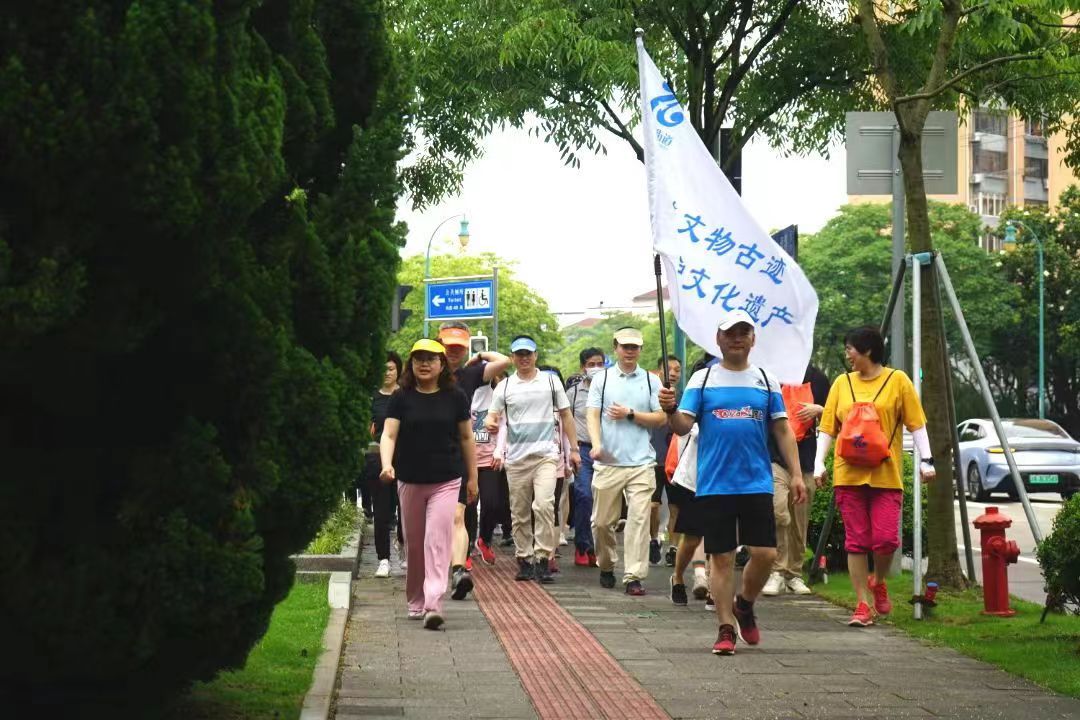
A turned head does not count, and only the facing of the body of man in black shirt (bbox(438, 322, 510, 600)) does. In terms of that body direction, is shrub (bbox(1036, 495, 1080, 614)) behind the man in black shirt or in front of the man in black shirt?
in front

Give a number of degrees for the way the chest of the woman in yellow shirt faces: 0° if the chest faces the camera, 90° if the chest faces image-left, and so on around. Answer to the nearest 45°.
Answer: approximately 0°

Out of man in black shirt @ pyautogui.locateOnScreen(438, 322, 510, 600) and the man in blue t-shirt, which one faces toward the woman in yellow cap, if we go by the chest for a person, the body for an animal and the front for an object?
the man in black shirt

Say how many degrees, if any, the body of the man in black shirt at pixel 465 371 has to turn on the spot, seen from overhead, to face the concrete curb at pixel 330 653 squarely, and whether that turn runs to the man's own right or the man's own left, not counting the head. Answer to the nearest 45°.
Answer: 0° — they already face it

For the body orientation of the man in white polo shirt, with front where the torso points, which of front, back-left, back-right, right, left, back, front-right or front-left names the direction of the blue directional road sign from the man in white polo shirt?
back

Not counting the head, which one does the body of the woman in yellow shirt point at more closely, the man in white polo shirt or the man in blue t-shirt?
the man in blue t-shirt

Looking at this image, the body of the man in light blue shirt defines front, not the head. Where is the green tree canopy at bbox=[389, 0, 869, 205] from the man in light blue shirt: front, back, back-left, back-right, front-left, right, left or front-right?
back

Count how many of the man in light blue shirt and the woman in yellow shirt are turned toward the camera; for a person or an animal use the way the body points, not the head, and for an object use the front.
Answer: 2
